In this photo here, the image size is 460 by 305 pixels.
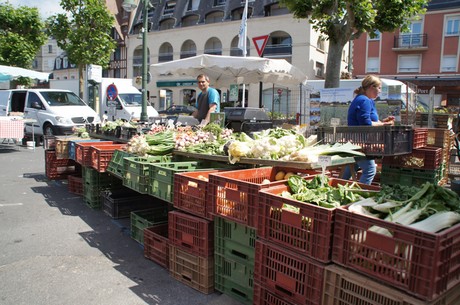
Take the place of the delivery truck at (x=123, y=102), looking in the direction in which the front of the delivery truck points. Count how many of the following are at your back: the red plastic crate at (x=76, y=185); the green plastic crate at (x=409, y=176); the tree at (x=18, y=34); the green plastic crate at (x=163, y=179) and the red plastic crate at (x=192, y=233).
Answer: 1

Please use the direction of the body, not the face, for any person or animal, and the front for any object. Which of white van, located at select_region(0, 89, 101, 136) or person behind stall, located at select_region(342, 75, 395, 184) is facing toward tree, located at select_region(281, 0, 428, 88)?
the white van

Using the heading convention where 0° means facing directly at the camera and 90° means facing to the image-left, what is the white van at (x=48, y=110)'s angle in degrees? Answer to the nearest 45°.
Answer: approximately 315°

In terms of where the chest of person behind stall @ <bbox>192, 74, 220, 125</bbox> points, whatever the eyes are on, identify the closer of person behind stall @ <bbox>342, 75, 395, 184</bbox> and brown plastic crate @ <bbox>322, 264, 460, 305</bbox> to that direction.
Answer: the brown plastic crate

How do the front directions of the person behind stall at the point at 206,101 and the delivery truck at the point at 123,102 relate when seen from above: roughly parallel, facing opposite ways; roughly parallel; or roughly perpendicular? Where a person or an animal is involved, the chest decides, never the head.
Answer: roughly perpendicular

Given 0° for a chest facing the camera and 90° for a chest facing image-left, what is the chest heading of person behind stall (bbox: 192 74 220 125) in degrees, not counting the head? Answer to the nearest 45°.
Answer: approximately 45°

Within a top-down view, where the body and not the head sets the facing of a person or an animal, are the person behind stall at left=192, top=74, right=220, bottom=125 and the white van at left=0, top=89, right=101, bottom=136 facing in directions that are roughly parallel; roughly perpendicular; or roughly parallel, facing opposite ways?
roughly perpendicular

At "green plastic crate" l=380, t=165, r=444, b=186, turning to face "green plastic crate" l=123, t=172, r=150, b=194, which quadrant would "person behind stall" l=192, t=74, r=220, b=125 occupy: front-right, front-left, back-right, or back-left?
front-right

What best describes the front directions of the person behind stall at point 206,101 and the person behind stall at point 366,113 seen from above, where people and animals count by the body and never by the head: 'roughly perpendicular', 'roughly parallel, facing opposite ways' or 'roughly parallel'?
roughly perpendicular

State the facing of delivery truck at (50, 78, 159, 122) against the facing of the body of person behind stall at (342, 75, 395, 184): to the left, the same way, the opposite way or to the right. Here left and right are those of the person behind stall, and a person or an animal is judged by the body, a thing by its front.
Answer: the same way

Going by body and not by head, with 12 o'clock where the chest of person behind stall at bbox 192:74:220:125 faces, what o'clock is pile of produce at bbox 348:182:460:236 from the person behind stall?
The pile of produce is roughly at 10 o'clock from the person behind stall.
